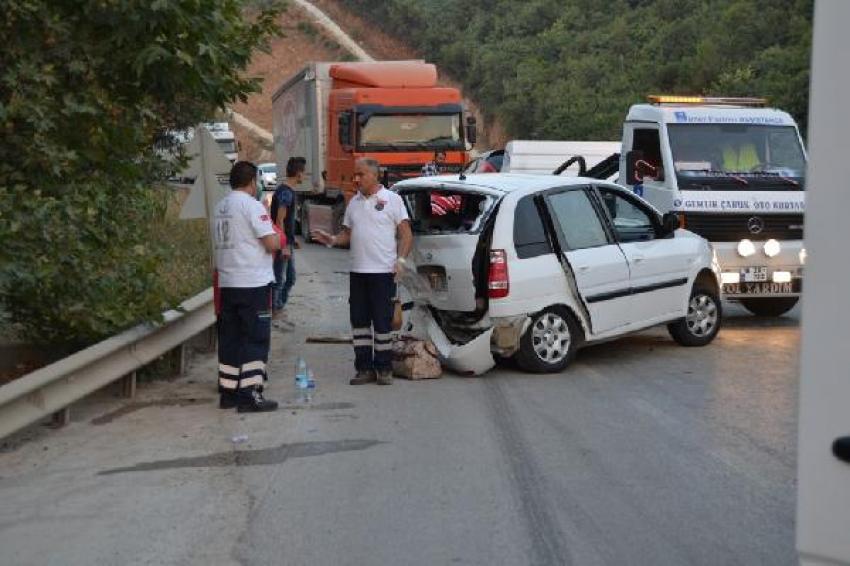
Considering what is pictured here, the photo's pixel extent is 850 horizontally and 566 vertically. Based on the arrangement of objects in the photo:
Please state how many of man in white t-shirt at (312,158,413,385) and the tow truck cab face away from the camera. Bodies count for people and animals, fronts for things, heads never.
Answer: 0

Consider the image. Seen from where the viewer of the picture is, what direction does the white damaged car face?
facing away from the viewer and to the right of the viewer

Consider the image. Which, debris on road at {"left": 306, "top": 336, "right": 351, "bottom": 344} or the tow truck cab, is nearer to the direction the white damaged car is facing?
the tow truck cab

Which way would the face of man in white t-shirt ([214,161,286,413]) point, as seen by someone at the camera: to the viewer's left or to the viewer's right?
to the viewer's right

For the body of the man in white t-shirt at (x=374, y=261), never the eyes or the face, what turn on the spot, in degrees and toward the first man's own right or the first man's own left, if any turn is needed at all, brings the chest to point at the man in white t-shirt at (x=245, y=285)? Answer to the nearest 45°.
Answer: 0° — they already face them

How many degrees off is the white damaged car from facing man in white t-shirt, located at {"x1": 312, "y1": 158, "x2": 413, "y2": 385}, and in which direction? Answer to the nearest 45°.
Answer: approximately 180°

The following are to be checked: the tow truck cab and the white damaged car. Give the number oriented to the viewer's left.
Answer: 0

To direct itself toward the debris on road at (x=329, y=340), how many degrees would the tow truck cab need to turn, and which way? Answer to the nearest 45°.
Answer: approximately 90° to its right

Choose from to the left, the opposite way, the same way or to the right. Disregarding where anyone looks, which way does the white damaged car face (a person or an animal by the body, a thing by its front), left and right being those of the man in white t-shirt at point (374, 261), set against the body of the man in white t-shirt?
the opposite way

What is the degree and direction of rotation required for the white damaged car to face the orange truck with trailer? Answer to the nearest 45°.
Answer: approximately 45° to its left

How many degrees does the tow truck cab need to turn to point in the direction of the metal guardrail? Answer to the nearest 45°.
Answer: approximately 90° to its right

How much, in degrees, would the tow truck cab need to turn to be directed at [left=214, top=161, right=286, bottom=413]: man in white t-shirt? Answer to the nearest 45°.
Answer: approximately 90° to its right

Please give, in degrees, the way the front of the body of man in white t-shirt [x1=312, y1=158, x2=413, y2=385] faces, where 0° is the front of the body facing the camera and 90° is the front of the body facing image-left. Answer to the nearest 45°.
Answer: approximately 45°
